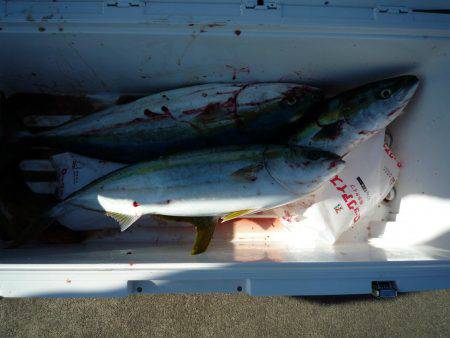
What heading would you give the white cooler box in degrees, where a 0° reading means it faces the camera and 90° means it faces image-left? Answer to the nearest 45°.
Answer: approximately 0°
